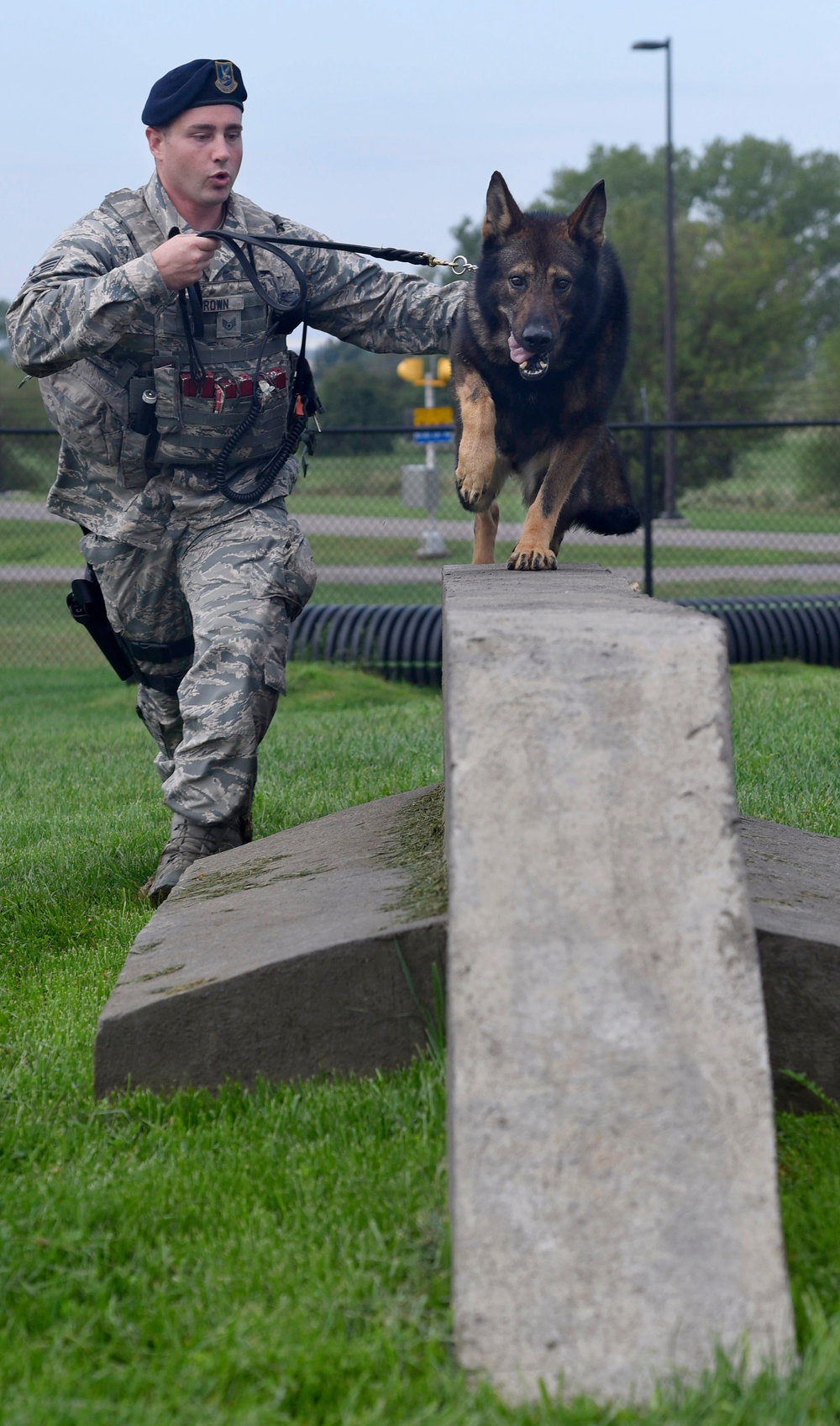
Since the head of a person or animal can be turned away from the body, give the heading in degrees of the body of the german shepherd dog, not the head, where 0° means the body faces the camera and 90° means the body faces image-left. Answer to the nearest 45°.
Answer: approximately 0°

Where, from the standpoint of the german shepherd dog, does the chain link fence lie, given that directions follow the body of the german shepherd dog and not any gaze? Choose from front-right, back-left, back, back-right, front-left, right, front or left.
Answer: back

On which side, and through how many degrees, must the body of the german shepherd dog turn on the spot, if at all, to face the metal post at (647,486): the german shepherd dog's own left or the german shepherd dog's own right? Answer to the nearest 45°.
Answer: approximately 180°

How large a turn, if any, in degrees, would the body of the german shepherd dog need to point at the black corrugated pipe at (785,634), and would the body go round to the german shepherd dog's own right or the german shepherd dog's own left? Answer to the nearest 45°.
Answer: approximately 180°

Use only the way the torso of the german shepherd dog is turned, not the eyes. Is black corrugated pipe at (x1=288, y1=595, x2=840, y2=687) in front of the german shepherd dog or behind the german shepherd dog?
behind

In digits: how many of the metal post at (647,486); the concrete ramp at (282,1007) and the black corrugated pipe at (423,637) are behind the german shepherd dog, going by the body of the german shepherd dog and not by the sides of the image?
2

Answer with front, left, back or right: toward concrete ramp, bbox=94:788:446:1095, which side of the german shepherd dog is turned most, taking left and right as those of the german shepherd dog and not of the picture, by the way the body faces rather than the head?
front

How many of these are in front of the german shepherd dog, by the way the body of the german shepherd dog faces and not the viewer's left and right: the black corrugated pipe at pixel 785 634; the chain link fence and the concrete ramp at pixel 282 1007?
1

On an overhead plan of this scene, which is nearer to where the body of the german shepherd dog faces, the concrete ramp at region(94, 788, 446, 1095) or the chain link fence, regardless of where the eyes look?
the concrete ramp
